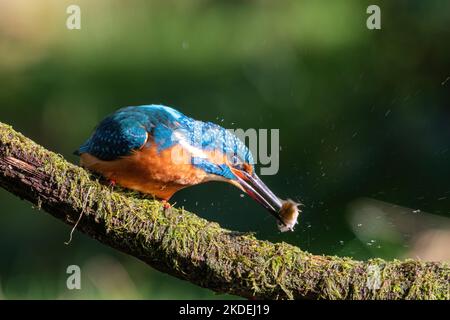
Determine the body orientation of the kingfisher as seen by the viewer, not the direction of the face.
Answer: to the viewer's right
